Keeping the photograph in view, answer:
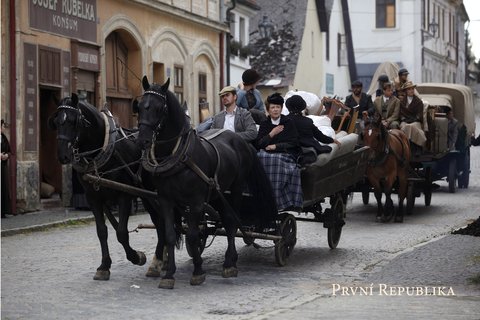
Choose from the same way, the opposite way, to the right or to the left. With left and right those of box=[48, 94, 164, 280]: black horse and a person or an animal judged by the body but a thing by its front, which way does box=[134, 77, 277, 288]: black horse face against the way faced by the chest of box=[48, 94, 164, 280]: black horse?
the same way

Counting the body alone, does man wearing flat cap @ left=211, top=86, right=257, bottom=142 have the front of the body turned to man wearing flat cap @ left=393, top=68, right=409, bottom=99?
no

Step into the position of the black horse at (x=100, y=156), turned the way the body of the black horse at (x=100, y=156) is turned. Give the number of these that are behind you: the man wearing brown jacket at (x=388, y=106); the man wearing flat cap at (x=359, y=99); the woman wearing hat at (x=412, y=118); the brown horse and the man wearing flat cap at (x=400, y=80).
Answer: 5

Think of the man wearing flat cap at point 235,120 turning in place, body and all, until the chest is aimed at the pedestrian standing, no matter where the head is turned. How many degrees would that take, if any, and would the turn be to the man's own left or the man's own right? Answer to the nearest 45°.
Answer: approximately 90° to the man's own right

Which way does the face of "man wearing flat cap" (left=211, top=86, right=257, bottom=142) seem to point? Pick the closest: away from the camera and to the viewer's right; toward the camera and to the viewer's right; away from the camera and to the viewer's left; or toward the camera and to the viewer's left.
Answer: toward the camera and to the viewer's left

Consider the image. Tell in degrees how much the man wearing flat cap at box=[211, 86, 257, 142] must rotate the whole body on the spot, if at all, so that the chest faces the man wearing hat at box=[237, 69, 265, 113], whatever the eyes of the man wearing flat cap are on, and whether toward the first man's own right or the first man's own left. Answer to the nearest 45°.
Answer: approximately 135° to the first man's own right

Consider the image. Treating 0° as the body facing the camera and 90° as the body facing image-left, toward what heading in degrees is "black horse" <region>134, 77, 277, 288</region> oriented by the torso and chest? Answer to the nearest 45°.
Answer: approximately 45°

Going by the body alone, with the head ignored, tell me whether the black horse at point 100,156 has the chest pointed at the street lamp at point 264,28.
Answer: no

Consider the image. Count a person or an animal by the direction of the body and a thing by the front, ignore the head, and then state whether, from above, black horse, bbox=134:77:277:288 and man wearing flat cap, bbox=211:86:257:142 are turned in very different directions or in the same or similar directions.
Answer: same or similar directions

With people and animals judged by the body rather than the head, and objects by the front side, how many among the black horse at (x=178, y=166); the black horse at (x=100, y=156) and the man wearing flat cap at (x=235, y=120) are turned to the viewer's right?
0

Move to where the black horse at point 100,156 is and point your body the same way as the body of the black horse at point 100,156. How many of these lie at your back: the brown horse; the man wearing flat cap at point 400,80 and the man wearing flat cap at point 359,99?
3

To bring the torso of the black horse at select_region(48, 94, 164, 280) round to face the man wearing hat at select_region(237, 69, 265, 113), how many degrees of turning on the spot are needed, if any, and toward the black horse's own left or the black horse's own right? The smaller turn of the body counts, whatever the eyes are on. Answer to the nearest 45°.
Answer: approximately 180°

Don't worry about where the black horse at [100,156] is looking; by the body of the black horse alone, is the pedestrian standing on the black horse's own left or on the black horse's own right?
on the black horse's own right

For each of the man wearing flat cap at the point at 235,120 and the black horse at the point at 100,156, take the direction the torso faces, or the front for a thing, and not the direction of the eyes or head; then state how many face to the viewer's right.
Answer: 0

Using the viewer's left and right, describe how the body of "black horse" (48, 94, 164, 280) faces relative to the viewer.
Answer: facing the viewer and to the left of the viewer

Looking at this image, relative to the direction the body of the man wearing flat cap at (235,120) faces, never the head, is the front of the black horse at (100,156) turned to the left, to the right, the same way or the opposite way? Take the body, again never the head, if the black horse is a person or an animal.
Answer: the same way
